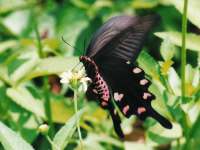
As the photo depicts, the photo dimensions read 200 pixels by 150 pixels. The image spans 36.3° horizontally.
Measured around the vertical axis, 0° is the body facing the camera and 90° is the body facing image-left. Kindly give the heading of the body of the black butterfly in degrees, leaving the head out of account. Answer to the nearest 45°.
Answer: approximately 90°

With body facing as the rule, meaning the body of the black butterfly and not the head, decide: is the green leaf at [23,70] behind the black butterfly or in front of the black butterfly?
in front

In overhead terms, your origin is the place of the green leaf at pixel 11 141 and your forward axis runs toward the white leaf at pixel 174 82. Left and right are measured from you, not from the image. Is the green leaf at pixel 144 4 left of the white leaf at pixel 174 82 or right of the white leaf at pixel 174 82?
left

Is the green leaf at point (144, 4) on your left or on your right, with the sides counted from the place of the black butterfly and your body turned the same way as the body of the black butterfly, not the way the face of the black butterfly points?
on your right
